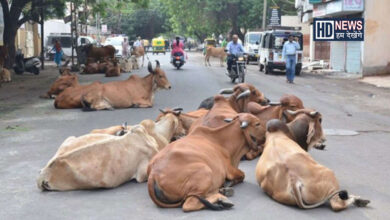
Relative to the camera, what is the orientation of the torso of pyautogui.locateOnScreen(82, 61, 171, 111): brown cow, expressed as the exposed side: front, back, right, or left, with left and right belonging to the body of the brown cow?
right

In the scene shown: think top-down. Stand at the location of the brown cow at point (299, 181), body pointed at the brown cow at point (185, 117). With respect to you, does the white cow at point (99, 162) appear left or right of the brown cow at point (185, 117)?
left

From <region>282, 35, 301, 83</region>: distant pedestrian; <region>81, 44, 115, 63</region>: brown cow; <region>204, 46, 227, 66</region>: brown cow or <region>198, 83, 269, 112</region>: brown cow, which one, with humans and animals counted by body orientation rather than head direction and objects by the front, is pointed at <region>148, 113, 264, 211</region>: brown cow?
the distant pedestrian

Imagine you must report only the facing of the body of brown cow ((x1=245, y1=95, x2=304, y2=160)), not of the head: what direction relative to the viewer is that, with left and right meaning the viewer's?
facing to the right of the viewer

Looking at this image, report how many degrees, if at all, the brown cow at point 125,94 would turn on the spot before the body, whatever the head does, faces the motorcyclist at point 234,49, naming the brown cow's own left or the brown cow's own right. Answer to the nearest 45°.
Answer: approximately 45° to the brown cow's own left

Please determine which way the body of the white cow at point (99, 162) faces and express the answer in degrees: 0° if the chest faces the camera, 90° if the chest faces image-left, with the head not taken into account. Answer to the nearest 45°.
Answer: approximately 225°

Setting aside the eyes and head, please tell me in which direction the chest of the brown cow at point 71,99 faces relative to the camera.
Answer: to the viewer's right

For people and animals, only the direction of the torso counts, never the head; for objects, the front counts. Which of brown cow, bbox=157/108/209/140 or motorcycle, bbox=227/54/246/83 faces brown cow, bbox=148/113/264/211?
the motorcycle
